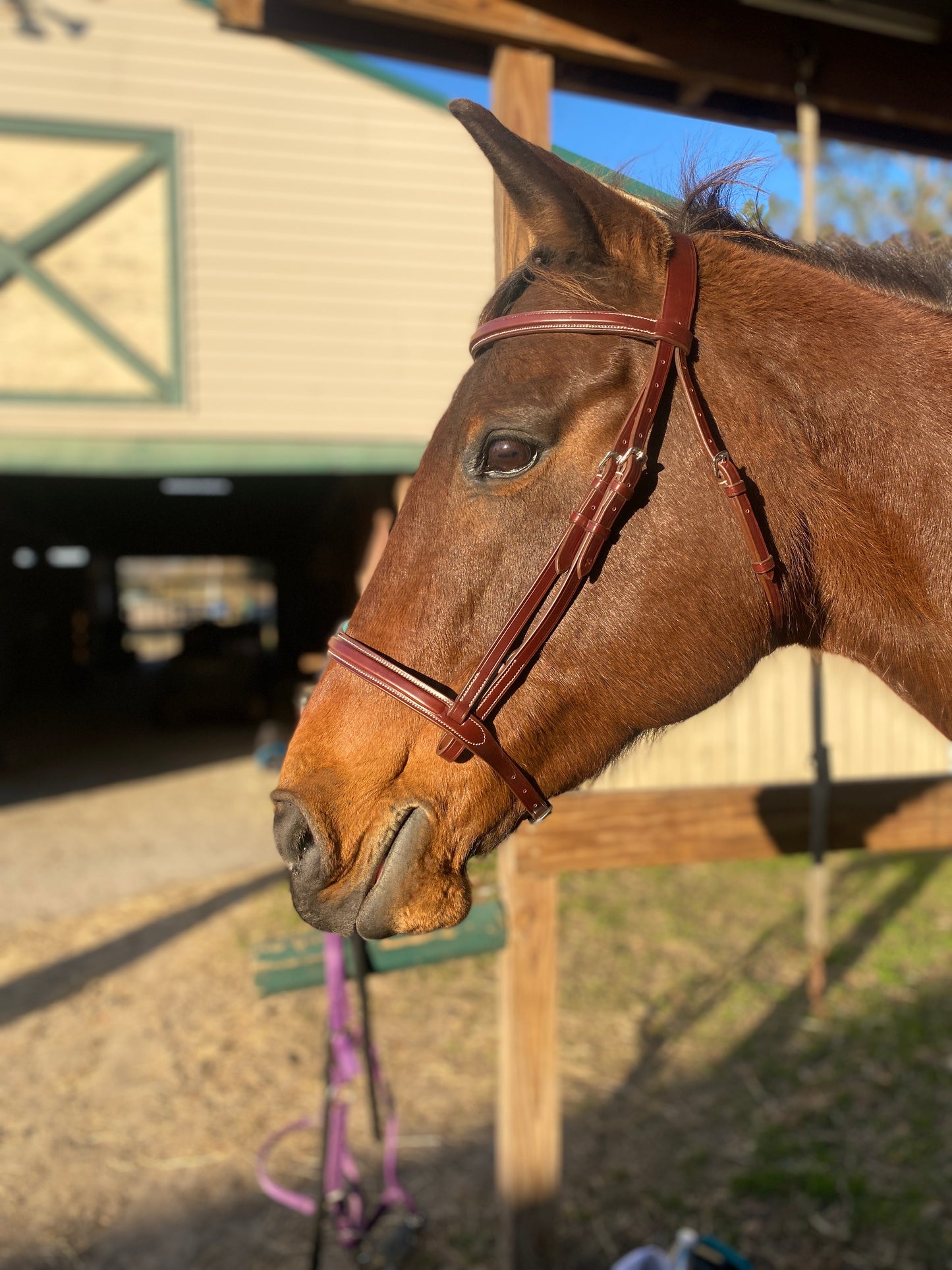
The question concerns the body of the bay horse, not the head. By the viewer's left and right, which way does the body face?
facing to the left of the viewer

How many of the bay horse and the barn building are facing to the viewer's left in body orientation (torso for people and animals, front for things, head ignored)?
1

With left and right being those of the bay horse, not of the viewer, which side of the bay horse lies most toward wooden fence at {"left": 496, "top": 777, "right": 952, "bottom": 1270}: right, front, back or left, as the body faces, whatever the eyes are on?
right

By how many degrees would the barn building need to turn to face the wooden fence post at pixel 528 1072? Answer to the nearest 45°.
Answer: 0° — it already faces it

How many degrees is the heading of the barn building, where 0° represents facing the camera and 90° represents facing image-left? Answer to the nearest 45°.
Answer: approximately 0°

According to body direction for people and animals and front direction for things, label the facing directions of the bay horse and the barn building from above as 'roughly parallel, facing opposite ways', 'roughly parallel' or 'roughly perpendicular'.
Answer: roughly perpendicular

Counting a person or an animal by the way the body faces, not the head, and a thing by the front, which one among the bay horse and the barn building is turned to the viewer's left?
the bay horse

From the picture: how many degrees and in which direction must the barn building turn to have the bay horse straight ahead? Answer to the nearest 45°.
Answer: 0° — it already faces it

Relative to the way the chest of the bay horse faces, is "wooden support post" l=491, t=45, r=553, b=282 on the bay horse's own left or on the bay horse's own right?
on the bay horse's own right

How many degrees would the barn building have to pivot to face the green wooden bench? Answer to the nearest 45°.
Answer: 0° — it already faces it
